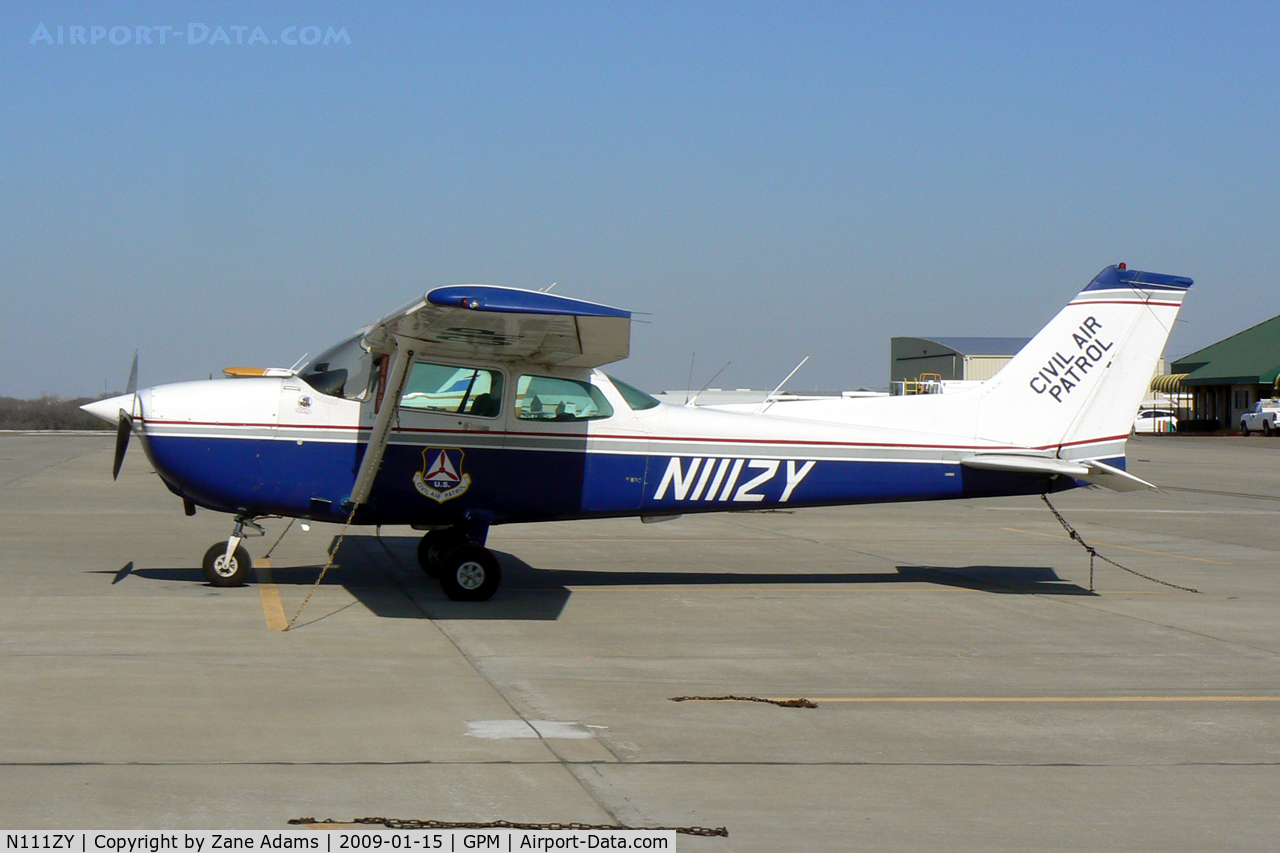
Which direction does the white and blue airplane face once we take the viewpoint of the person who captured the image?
facing to the left of the viewer
